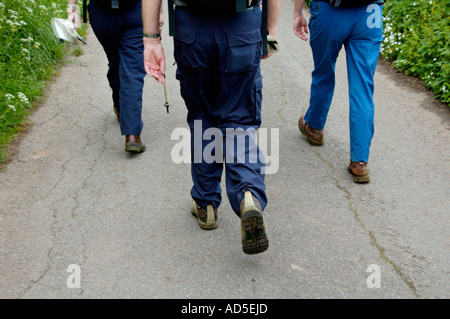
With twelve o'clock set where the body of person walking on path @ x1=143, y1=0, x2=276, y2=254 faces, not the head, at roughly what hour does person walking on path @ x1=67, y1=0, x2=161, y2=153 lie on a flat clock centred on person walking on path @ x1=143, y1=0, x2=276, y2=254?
person walking on path @ x1=67, y1=0, x2=161, y2=153 is roughly at 11 o'clock from person walking on path @ x1=143, y1=0, x2=276, y2=254.

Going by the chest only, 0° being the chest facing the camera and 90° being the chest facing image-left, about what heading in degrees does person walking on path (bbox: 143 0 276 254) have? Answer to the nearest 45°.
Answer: approximately 180°
